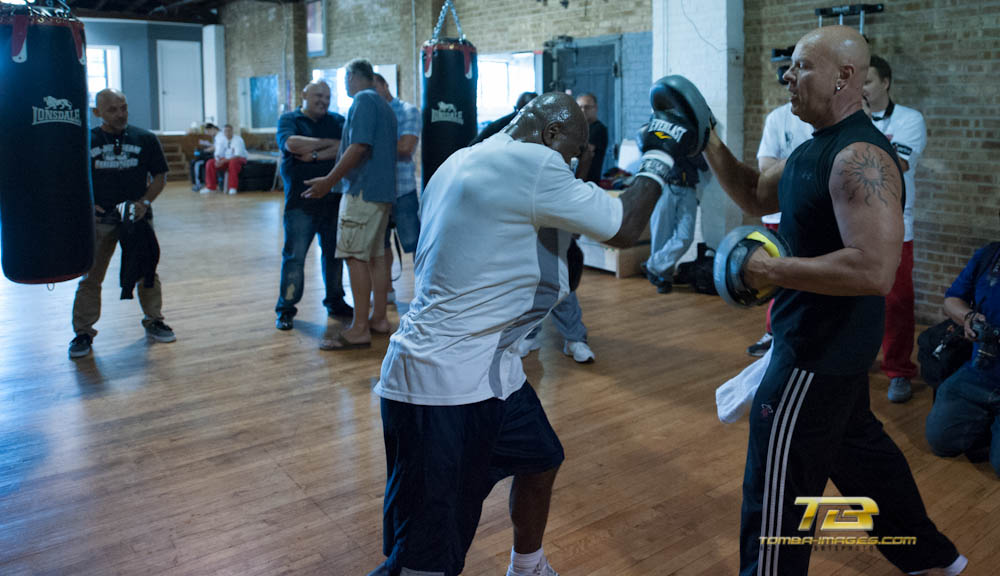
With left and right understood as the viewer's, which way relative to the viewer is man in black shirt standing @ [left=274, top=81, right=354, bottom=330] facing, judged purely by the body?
facing the viewer and to the right of the viewer

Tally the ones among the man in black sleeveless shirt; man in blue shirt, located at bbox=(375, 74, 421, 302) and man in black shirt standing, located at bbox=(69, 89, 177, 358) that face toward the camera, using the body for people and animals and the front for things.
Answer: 1

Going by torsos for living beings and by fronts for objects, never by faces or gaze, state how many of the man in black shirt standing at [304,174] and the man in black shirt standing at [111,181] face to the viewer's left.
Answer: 0

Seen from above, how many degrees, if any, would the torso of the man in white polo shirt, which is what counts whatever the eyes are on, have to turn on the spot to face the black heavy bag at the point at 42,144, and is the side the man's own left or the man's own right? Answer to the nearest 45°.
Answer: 0° — they already face it

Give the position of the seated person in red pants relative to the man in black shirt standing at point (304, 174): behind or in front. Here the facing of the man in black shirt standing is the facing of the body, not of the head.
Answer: behind

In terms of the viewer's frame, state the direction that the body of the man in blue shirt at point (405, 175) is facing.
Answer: to the viewer's left

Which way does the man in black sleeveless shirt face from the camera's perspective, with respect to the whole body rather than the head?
to the viewer's left

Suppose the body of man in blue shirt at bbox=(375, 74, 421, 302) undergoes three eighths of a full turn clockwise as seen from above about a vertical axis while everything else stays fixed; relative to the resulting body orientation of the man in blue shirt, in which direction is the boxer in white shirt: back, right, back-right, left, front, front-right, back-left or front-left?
back-right

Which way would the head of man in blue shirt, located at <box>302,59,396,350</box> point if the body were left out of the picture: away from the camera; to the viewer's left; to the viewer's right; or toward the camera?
to the viewer's left

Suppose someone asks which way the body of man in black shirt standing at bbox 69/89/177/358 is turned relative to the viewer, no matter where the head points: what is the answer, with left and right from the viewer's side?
facing the viewer

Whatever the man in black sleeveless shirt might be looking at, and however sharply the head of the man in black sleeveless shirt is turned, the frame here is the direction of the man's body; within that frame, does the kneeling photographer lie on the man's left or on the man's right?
on the man's right

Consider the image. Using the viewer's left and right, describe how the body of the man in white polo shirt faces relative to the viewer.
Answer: facing the viewer and to the left of the viewer

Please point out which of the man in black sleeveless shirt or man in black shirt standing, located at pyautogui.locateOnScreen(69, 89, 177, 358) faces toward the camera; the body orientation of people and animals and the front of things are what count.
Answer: the man in black shirt standing
